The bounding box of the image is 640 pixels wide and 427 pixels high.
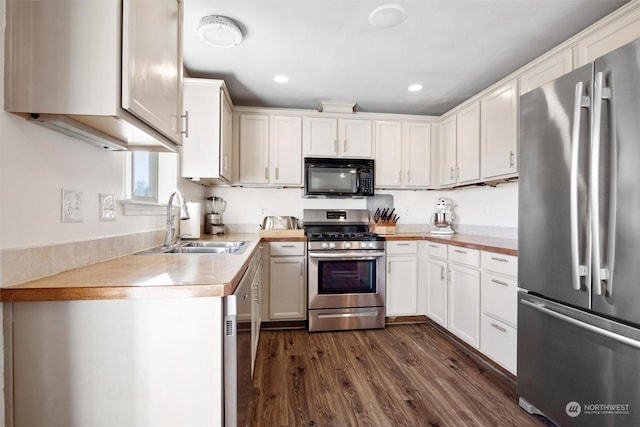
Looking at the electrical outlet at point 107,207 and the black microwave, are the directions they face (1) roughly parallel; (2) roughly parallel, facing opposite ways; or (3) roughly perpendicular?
roughly perpendicular

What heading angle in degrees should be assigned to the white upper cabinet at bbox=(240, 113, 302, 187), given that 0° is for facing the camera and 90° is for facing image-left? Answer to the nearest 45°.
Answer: approximately 0°

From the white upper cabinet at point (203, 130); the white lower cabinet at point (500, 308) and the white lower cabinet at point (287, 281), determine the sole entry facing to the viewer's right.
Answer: the white upper cabinet

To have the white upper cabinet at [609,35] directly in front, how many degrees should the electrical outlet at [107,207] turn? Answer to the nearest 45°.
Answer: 0° — it already faces it

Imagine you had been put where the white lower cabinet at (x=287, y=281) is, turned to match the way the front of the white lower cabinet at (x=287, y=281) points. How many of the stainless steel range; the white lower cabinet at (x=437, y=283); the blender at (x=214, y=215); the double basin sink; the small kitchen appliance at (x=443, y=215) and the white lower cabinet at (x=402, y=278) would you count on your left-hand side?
4

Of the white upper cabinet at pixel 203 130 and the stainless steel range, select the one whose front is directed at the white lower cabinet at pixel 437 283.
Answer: the white upper cabinet

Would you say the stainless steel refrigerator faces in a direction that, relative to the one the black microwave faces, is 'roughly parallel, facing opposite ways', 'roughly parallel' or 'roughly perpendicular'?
roughly perpendicular

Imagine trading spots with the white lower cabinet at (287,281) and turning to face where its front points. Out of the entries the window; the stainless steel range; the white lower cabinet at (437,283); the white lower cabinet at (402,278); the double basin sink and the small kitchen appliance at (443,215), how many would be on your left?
4

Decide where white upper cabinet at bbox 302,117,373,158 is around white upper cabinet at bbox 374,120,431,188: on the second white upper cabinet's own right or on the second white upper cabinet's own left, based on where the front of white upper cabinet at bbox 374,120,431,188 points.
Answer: on the second white upper cabinet's own right

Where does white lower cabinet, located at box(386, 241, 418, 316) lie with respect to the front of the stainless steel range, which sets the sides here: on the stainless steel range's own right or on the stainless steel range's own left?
on the stainless steel range's own left

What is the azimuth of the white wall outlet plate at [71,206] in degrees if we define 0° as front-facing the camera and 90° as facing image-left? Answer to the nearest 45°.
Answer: approximately 315°
